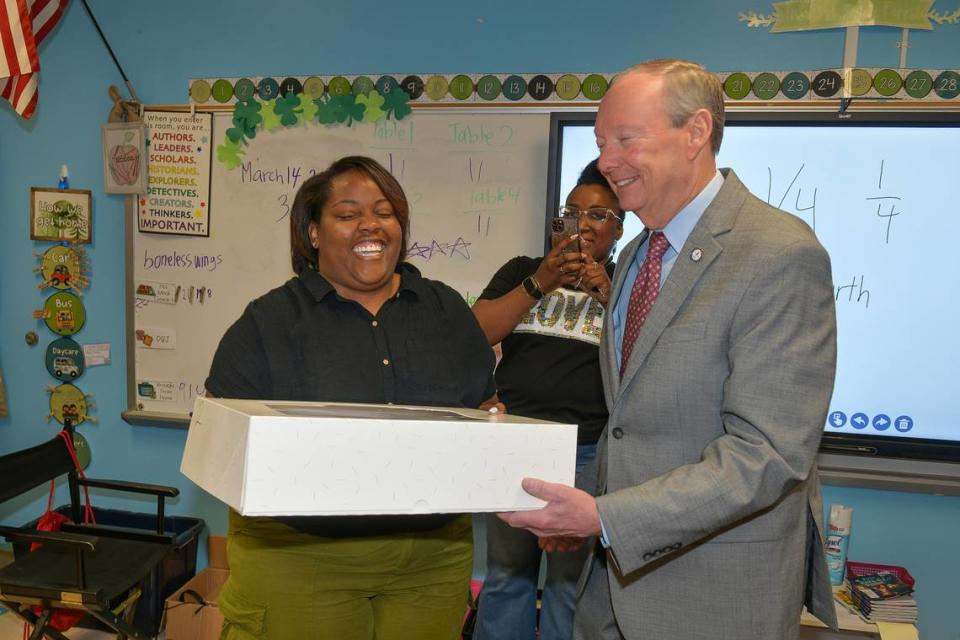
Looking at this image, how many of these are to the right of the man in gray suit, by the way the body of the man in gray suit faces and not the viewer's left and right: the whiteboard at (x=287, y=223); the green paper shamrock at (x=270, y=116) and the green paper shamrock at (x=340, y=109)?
3

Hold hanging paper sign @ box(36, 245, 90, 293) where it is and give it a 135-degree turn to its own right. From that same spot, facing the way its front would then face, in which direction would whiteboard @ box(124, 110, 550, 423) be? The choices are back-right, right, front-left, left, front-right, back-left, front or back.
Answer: back

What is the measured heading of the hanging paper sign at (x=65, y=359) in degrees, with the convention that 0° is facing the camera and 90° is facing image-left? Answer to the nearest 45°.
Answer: approximately 0°

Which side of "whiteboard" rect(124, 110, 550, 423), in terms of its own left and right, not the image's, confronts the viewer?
front

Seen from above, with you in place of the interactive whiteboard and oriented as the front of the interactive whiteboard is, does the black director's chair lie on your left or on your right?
on your right

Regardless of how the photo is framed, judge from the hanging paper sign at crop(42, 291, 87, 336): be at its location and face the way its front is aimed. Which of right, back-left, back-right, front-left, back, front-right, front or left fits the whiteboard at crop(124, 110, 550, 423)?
front-left

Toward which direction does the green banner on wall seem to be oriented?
toward the camera

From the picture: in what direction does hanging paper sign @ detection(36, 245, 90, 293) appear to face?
toward the camera

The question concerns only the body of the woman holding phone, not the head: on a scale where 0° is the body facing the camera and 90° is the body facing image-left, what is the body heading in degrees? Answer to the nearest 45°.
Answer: approximately 0°
